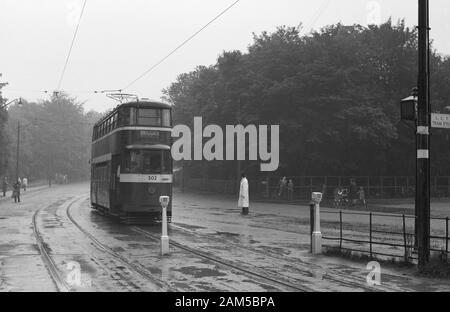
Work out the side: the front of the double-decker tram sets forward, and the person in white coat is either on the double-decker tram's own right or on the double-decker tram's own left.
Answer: on the double-decker tram's own left

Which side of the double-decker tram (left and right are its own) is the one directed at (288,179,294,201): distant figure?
left

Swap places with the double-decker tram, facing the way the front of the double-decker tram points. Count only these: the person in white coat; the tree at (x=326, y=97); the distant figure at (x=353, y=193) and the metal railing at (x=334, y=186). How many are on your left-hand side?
4

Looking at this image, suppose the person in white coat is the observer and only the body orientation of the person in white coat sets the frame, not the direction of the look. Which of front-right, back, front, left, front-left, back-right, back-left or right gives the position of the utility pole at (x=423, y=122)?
left

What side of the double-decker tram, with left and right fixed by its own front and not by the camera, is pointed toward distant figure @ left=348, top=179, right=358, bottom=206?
left

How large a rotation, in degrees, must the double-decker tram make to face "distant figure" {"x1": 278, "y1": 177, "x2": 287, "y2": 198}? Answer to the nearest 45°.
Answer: approximately 90° to its left

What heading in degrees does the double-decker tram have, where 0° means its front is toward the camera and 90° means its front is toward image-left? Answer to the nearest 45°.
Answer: approximately 315°

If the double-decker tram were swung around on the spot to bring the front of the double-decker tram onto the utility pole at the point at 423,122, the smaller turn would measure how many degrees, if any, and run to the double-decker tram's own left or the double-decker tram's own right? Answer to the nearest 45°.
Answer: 0° — it already faces it
